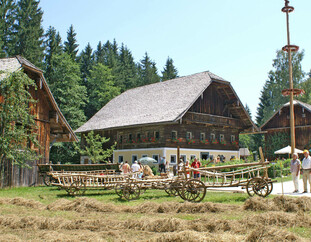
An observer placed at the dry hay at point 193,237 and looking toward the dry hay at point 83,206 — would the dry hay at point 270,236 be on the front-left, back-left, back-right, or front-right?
back-right

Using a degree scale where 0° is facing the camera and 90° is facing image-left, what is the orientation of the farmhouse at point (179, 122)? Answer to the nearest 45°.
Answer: approximately 315°

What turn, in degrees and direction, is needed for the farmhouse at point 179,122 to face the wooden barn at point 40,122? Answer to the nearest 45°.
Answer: approximately 90° to its right

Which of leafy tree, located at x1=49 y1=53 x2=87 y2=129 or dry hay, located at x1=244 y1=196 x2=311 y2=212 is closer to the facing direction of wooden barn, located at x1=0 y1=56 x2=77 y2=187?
the dry hay

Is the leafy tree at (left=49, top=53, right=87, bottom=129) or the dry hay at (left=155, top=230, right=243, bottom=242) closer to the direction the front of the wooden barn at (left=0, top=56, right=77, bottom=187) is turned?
the dry hay

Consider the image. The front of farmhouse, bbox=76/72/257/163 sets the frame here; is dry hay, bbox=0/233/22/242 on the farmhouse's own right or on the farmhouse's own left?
on the farmhouse's own right

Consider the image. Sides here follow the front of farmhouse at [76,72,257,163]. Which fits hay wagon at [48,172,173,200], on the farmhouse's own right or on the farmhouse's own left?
on the farmhouse's own right

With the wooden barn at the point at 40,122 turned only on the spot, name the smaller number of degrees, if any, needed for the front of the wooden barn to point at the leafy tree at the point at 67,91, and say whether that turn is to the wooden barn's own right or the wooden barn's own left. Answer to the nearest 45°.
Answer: approximately 135° to the wooden barn's own left

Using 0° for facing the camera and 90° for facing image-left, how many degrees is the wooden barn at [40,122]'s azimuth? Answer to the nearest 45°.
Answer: approximately 315°
